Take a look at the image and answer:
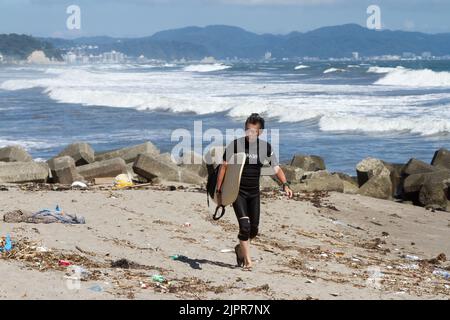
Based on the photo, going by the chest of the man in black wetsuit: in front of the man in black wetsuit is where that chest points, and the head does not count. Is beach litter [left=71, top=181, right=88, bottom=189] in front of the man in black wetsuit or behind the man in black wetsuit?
behind

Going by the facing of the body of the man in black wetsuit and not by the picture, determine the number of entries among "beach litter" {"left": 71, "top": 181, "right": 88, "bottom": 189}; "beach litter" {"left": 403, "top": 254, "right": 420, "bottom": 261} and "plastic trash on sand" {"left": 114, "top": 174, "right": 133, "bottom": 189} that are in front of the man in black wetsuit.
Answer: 0

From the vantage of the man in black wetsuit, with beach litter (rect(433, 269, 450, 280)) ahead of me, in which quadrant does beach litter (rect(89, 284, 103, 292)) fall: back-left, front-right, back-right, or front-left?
back-right

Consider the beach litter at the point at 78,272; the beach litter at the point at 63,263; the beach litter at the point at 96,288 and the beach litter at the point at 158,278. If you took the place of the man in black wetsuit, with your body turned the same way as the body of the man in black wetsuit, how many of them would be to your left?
0

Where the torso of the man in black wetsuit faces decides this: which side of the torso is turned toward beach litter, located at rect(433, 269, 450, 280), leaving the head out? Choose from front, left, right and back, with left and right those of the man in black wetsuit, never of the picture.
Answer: left

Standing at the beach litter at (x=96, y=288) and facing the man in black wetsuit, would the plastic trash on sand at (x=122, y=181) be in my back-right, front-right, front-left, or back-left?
front-left

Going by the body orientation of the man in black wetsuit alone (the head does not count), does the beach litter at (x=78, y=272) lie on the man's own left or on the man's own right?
on the man's own right

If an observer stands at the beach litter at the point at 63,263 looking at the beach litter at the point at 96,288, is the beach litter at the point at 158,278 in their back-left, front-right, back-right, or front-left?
front-left

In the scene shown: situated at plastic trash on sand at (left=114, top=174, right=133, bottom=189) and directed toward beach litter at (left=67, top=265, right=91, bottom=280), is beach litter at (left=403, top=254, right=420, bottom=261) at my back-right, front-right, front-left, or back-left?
front-left

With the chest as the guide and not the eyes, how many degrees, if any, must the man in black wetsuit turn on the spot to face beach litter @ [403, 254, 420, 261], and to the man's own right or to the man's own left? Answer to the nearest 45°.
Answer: approximately 135° to the man's own left

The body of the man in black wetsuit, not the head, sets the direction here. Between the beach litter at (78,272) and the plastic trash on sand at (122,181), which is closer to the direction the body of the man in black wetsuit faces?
the beach litter

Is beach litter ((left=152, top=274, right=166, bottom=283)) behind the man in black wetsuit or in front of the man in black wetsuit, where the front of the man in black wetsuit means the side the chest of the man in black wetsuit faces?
in front

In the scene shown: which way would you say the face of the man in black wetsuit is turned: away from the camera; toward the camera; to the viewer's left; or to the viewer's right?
toward the camera

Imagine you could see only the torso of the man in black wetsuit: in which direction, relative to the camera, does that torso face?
toward the camera

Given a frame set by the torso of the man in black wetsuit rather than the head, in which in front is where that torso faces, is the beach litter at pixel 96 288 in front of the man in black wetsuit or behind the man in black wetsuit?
in front

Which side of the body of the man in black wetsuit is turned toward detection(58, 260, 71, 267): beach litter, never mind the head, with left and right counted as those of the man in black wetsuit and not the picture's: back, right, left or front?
right

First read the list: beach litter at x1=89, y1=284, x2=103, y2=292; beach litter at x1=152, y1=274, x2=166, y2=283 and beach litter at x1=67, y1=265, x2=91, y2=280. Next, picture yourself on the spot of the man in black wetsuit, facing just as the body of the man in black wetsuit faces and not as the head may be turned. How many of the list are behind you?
0
